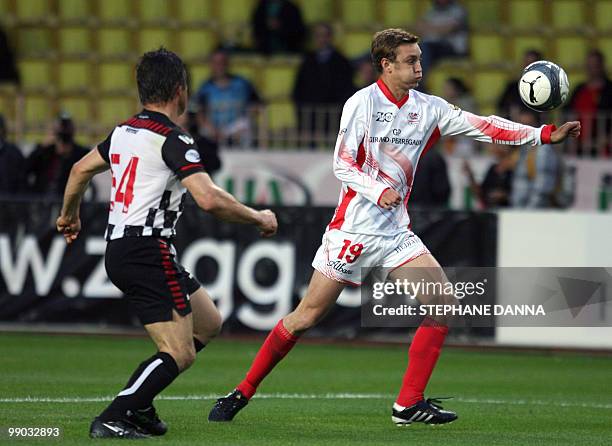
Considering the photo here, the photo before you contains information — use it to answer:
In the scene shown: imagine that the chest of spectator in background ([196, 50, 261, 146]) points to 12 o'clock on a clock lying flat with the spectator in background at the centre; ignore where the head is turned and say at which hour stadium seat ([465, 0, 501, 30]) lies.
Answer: The stadium seat is roughly at 8 o'clock from the spectator in background.

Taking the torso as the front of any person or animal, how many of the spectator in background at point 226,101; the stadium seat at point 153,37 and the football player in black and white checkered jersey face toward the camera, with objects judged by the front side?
2

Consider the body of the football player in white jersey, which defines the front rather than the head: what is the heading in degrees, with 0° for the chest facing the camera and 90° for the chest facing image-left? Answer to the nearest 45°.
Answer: approximately 315°

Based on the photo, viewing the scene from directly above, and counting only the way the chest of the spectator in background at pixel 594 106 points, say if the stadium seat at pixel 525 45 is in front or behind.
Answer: behind

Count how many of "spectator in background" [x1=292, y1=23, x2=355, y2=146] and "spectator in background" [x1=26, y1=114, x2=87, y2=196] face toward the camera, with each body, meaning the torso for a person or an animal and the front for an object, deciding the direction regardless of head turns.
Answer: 2
